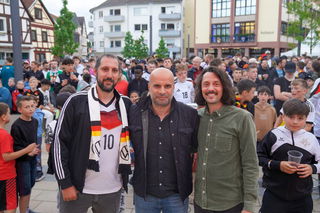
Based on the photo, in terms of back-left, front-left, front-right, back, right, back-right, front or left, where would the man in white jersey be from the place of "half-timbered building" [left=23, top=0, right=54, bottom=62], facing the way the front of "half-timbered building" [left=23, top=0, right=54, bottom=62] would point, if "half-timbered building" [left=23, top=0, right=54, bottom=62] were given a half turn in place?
back

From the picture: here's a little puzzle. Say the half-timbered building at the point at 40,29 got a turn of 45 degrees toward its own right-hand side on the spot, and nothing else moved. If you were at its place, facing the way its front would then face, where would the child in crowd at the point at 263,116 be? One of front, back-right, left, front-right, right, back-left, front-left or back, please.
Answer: front-left

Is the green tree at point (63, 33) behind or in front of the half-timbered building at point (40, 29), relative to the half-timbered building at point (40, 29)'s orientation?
in front

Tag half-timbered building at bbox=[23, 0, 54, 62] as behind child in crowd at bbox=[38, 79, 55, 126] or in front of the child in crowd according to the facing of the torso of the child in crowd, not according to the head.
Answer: behind

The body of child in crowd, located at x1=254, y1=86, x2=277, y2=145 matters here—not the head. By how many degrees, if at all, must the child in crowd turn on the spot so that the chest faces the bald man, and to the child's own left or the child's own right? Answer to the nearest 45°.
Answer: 0° — they already face them

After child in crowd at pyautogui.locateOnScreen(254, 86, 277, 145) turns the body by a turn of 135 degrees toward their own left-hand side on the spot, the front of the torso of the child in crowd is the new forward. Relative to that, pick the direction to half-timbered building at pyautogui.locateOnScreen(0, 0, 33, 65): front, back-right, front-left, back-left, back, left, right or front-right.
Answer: left

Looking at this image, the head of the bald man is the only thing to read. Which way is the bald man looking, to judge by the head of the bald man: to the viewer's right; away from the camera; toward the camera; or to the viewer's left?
toward the camera

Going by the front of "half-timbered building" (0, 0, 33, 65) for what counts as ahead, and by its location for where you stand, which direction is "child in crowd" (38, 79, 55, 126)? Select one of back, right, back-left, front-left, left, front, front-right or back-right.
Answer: front-right

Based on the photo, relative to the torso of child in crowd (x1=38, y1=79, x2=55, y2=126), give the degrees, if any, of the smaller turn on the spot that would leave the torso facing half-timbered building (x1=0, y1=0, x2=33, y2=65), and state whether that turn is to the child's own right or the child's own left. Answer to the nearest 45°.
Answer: approximately 135° to the child's own left

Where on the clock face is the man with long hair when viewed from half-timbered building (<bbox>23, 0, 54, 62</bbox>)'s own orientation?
The man with long hair is roughly at 12 o'clock from the half-timbered building.

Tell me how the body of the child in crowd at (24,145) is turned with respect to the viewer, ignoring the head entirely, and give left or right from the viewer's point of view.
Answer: facing the viewer and to the right of the viewer

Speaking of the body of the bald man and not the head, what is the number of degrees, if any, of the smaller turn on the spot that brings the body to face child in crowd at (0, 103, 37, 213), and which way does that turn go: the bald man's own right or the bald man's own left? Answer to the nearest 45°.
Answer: approximately 135° to the bald man's own right

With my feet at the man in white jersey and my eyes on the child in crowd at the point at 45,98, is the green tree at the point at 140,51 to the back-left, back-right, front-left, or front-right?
front-right

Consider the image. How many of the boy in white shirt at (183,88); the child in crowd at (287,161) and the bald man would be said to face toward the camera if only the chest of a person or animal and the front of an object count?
3

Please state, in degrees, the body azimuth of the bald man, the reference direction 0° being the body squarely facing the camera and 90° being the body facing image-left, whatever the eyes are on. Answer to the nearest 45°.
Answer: approximately 0°

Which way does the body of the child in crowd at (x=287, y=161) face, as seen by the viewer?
toward the camera

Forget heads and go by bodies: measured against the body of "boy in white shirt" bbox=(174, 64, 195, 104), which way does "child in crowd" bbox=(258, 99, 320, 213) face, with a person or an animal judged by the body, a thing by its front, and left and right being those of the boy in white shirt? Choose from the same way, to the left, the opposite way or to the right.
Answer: the same way

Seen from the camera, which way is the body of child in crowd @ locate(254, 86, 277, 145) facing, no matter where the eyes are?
toward the camera

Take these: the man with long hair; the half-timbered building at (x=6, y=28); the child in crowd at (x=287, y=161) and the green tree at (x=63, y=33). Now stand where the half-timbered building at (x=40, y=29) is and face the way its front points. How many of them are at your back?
0
